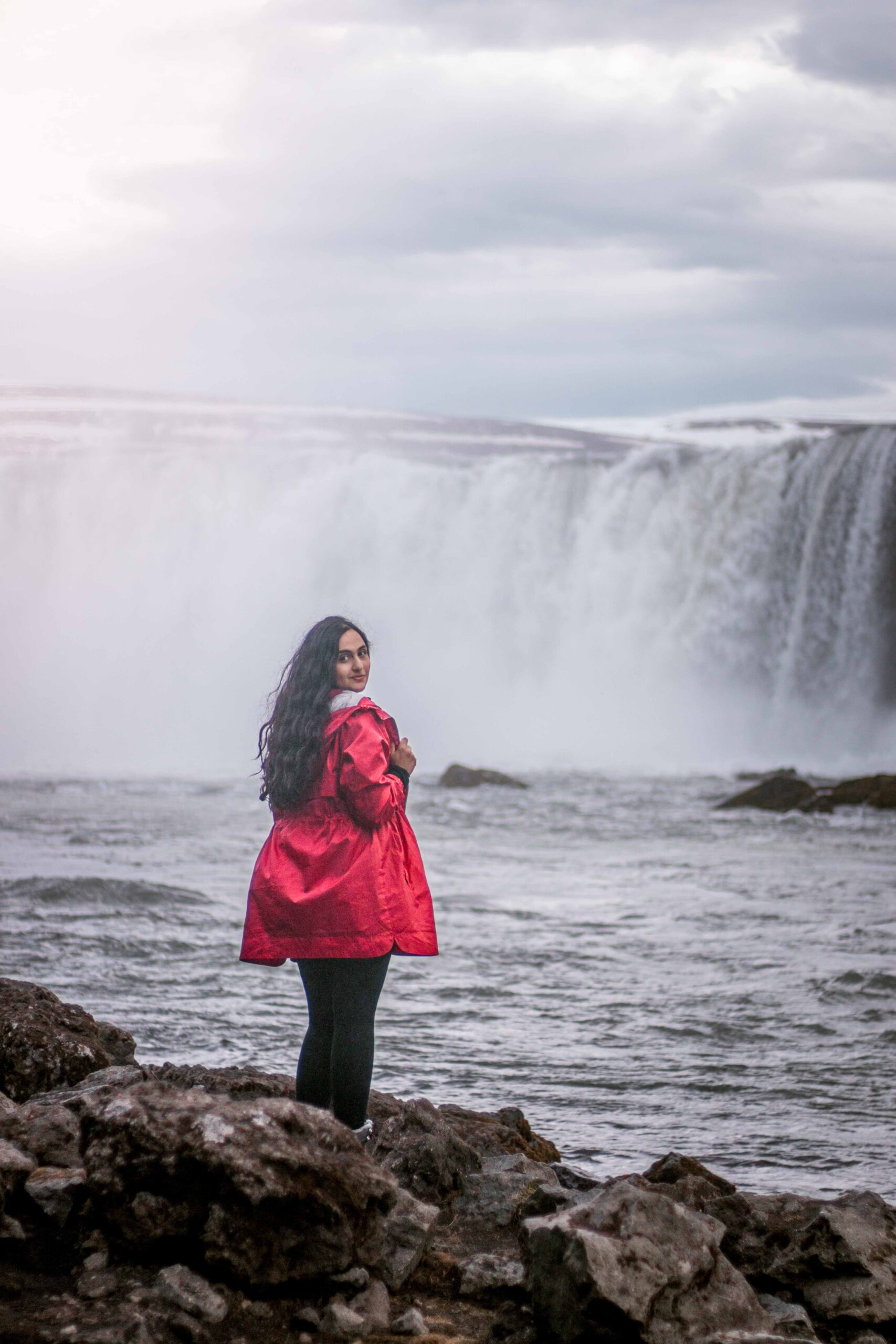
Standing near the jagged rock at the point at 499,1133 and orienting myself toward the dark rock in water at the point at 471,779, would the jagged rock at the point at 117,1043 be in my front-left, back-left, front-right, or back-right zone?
front-left

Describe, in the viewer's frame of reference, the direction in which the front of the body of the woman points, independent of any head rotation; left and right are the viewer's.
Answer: facing away from the viewer and to the right of the viewer

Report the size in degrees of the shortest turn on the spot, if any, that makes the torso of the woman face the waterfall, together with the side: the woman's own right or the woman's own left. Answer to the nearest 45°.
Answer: approximately 45° to the woman's own left

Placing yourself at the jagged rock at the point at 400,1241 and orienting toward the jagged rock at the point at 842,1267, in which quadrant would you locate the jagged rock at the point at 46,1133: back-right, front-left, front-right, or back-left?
back-left

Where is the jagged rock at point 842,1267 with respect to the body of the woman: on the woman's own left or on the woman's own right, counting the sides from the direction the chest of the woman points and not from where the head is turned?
on the woman's own right

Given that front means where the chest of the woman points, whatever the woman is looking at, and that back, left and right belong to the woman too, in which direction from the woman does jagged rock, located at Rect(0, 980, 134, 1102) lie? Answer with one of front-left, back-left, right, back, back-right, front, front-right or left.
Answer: left

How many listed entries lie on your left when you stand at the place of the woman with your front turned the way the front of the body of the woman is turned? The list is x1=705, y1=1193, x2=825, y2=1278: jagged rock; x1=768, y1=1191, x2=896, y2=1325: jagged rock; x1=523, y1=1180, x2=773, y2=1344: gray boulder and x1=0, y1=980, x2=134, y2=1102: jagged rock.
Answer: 1

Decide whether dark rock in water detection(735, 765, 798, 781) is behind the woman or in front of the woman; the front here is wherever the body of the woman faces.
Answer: in front
